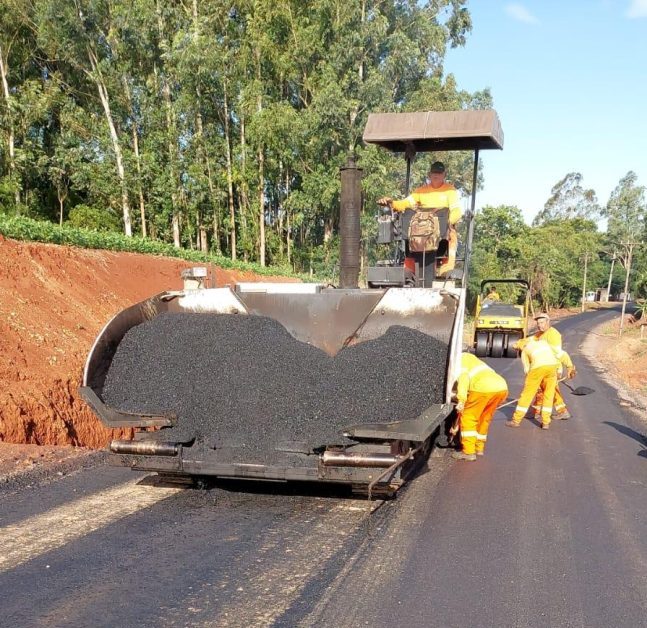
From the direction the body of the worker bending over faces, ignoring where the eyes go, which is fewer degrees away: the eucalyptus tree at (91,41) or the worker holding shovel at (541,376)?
the eucalyptus tree

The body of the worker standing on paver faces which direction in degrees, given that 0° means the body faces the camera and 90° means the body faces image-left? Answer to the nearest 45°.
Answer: approximately 0°

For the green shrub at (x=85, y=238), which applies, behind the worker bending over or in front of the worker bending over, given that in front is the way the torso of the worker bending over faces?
in front

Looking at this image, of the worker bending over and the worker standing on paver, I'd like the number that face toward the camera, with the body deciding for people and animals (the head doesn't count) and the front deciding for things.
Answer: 1

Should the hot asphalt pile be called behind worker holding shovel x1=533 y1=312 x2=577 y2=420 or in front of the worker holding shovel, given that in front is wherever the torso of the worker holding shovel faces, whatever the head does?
in front

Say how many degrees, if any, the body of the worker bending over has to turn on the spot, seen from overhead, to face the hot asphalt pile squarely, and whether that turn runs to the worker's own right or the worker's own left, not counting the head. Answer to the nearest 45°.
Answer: approximately 45° to the worker's own left

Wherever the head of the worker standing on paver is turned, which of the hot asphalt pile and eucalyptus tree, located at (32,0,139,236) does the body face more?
the hot asphalt pile

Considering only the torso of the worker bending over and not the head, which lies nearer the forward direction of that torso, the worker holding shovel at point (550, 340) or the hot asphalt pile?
the hot asphalt pile

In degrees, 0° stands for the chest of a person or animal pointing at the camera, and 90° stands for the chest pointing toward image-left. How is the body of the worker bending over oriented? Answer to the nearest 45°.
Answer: approximately 90°
